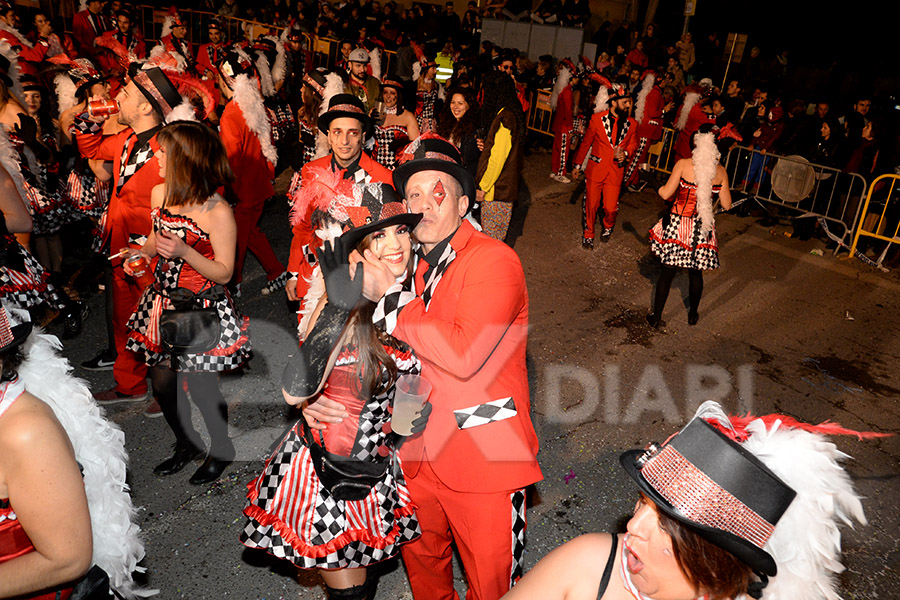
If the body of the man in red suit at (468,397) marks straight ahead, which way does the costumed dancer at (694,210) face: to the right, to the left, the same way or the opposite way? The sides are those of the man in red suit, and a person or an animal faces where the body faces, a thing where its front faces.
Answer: the opposite way

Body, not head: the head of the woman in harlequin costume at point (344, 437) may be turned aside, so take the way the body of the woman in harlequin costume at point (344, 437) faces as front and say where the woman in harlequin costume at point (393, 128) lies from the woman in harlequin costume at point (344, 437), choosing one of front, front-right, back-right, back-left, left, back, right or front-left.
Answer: back-left

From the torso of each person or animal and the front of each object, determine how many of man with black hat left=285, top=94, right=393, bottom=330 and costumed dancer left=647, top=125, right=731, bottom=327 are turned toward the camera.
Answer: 1

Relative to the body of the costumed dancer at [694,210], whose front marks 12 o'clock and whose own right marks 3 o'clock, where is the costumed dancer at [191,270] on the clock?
the costumed dancer at [191,270] is roughly at 7 o'clock from the costumed dancer at [694,210].

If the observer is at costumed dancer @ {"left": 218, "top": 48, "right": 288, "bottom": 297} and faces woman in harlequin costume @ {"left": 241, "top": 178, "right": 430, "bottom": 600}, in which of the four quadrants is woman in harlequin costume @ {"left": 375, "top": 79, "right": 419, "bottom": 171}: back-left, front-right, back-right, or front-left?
back-left

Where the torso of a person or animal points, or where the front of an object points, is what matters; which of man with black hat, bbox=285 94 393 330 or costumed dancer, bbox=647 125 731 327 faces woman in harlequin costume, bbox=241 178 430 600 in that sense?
the man with black hat

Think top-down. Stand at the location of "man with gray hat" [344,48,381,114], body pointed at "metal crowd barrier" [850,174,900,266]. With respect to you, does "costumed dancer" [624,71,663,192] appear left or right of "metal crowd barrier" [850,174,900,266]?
left

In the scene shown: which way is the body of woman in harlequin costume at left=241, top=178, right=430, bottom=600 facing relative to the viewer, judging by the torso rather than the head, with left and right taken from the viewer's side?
facing the viewer and to the right of the viewer

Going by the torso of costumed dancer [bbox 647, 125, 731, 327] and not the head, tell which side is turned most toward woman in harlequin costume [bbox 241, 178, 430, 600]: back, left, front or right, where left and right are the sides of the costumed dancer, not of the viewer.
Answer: back

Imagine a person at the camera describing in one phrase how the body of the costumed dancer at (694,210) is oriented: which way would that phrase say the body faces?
away from the camera
